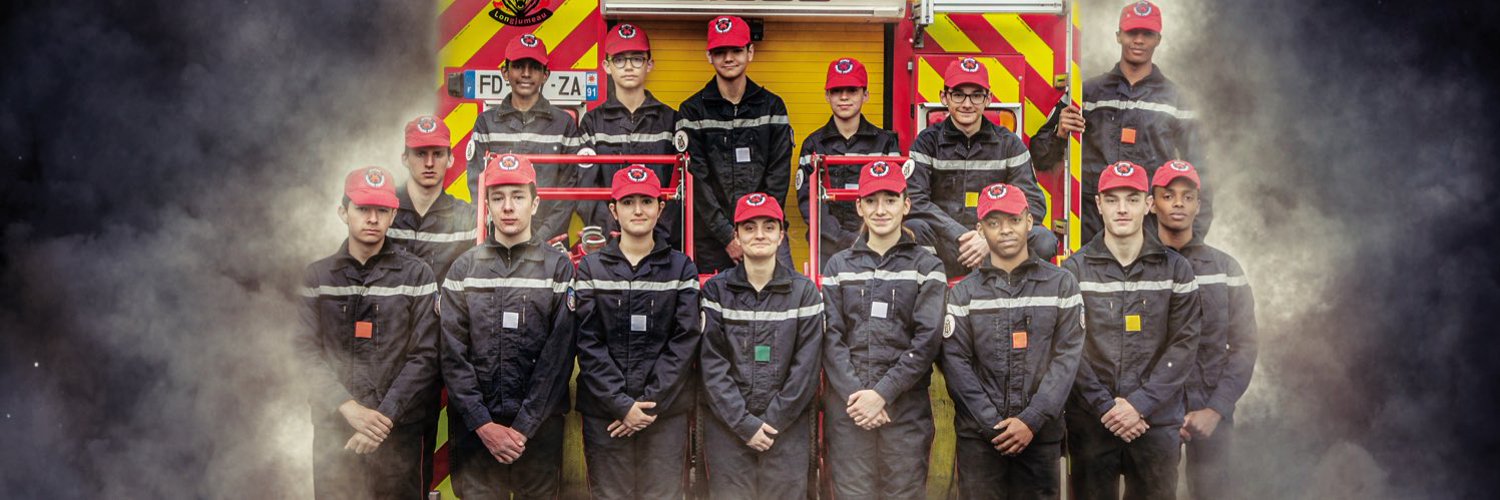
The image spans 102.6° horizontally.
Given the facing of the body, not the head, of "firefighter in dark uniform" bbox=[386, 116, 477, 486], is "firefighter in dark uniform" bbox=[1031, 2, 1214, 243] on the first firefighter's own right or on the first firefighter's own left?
on the first firefighter's own left

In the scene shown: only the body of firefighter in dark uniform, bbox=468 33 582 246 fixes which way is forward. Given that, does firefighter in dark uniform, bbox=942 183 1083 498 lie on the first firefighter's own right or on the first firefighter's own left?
on the first firefighter's own left

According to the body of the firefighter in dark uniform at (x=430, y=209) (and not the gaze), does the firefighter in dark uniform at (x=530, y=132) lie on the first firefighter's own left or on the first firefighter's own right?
on the first firefighter's own left

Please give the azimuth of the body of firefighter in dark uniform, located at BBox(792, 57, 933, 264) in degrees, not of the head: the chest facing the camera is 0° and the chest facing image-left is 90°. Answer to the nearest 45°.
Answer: approximately 0°

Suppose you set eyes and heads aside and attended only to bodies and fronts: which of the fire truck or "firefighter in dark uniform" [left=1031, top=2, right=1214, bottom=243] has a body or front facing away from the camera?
the fire truck
